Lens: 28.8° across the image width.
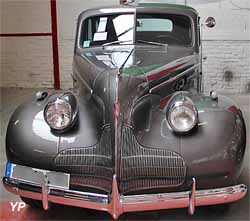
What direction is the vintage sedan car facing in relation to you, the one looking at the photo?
facing the viewer
